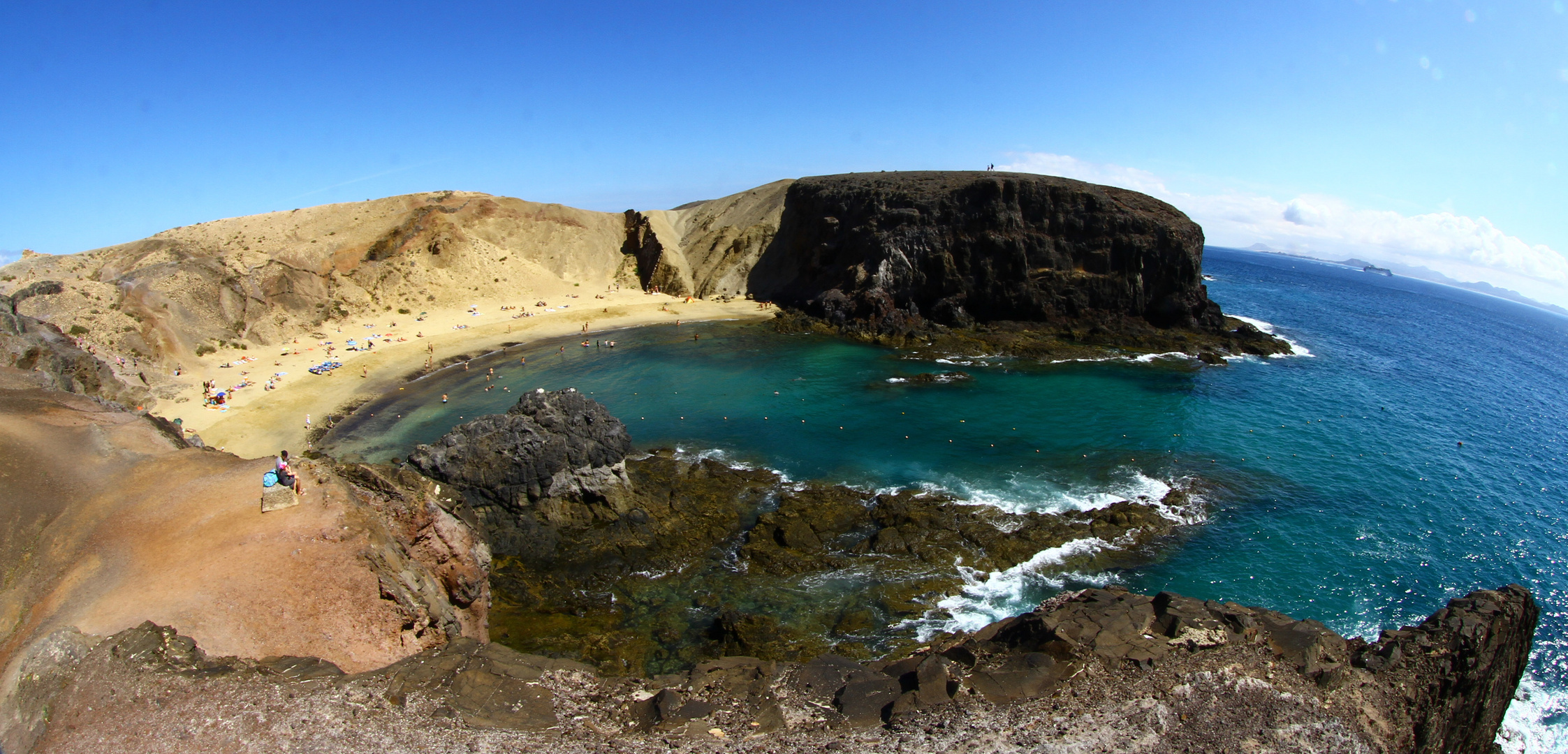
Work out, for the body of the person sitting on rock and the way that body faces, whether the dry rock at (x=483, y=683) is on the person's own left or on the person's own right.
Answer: on the person's own right

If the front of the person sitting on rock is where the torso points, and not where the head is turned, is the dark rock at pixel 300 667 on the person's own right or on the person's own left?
on the person's own right

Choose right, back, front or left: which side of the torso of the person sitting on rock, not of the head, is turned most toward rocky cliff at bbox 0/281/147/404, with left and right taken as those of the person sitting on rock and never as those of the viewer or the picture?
left

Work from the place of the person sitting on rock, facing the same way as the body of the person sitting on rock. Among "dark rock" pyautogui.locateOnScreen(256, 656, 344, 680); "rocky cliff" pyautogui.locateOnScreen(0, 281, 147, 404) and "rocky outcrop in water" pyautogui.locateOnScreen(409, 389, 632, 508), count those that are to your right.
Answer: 1

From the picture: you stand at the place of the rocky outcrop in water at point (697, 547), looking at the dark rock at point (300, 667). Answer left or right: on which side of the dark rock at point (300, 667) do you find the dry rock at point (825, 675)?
left

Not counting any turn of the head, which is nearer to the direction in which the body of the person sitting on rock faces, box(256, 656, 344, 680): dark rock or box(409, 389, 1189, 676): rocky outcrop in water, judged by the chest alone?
the rocky outcrop in water
